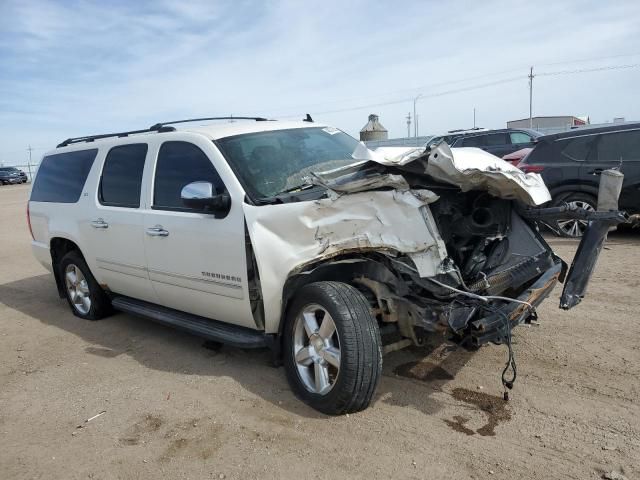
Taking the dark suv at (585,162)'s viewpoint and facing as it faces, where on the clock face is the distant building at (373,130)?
The distant building is roughly at 8 o'clock from the dark suv.

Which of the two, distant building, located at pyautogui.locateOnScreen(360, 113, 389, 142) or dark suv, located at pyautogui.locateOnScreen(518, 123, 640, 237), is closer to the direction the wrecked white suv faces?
the dark suv

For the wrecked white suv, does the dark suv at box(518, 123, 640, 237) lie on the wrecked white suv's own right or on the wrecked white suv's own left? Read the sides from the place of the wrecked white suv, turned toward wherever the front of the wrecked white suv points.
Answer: on the wrecked white suv's own left

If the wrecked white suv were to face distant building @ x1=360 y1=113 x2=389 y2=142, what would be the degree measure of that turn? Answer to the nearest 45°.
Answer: approximately 135° to its left

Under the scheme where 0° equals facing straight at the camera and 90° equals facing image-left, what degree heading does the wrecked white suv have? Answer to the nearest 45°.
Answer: approximately 315°

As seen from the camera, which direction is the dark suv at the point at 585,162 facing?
to the viewer's right

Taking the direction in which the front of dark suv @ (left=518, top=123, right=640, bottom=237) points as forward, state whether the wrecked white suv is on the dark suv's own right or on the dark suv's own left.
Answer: on the dark suv's own right

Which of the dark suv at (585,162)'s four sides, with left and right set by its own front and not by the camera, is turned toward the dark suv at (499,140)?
left

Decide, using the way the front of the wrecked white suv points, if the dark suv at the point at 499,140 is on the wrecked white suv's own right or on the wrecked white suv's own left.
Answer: on the wrecked white suv's own left
